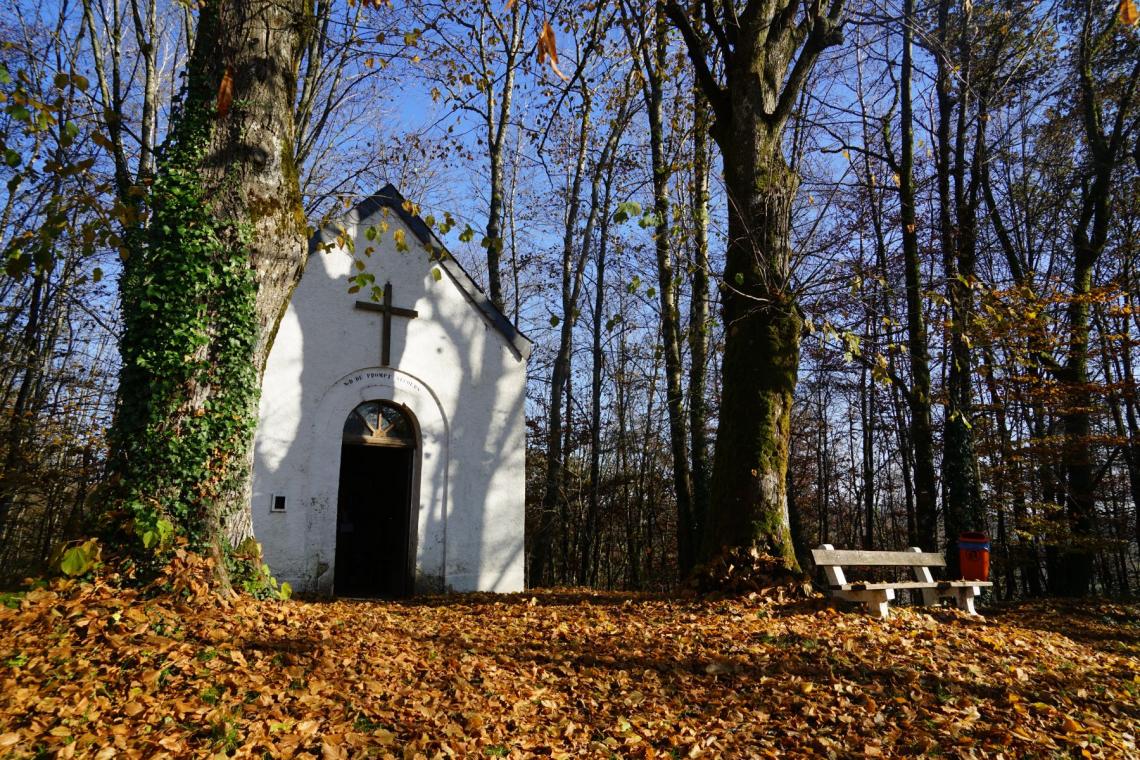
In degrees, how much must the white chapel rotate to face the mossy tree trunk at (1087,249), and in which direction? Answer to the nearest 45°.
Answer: approximately 90° to its left

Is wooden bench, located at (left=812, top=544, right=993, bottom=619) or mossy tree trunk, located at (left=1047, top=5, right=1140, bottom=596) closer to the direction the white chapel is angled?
the wooden bench

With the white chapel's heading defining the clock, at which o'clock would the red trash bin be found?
The red trash bin is roughly at 10 o'clock from the white chapel.

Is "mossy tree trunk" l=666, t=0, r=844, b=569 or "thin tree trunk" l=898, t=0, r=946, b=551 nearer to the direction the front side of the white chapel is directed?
the mossy tree trunk

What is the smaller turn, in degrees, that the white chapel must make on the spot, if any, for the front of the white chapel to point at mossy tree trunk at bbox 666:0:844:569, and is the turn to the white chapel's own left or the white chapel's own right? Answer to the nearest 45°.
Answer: approximately 45° to the white chapel's own left

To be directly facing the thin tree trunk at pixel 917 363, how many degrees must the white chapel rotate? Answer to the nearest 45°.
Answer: approximately 90° to its left

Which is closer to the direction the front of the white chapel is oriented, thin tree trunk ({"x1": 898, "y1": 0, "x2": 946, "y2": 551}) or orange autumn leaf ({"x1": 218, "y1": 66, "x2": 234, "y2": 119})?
the orange autumn leaf

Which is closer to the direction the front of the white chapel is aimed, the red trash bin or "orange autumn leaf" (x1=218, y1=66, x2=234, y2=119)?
the orange autumn leaf

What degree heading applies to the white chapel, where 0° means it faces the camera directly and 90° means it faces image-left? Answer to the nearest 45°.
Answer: approximately 0°
